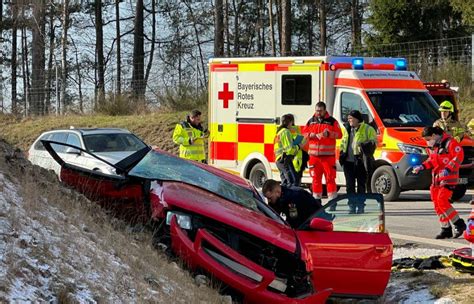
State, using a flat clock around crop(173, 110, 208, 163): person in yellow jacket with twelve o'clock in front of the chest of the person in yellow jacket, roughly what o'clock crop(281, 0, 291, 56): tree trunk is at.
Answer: The tree trunk is roughly at 8 o'clock from the person in yellow jacket.

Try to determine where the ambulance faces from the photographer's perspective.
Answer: facing the viewer and to the right of the viewer

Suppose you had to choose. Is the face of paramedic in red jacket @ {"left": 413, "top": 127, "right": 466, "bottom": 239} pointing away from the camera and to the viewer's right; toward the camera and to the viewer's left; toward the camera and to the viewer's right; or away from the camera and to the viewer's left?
toward the camera and to the viewer's left

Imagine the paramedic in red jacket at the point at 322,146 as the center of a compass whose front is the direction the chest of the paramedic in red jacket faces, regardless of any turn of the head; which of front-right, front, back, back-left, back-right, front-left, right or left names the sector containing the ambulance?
back

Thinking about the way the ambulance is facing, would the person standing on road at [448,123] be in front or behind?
in front

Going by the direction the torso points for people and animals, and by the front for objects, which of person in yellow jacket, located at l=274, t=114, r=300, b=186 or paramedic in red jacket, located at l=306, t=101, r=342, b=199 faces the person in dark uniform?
the paramedic in red jacket

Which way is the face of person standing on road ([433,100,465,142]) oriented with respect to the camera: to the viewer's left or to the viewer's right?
to the viewer's left

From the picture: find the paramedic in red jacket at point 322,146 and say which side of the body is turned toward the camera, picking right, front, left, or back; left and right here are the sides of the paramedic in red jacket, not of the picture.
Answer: front

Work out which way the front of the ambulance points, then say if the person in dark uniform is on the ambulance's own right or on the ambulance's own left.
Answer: on the ambulance's own right

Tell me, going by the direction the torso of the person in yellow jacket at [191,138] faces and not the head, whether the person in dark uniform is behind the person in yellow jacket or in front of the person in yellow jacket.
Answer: in front
